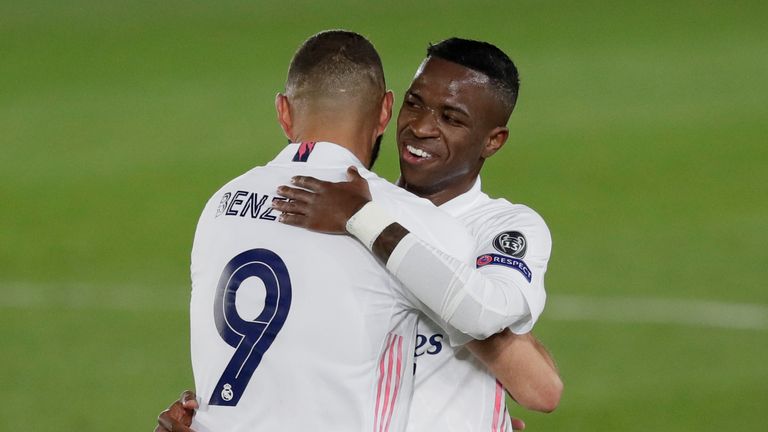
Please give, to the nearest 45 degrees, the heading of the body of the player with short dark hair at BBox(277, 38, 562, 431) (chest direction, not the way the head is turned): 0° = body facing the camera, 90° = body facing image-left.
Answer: approximately 45°

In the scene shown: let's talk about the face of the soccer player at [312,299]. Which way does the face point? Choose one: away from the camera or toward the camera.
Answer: away from the camera

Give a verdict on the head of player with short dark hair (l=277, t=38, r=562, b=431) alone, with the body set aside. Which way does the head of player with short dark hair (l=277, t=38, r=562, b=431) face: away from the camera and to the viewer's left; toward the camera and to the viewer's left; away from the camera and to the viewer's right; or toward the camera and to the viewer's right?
toward the camera and to the viewer's left
